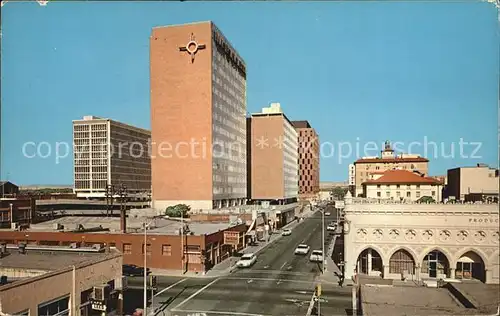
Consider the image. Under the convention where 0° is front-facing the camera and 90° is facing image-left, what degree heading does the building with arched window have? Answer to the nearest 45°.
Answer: approximately 0°

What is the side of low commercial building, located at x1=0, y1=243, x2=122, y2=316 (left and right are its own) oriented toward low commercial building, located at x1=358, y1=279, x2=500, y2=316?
front

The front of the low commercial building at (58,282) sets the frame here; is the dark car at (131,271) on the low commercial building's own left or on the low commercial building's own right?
on the low commercial building's own left

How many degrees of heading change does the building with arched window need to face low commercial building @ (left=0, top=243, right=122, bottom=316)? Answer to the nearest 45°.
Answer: approximately 45° to its right

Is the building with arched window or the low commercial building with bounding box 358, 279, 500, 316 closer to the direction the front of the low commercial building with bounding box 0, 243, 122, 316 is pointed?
the low commercial building

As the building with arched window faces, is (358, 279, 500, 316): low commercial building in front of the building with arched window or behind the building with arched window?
in front
